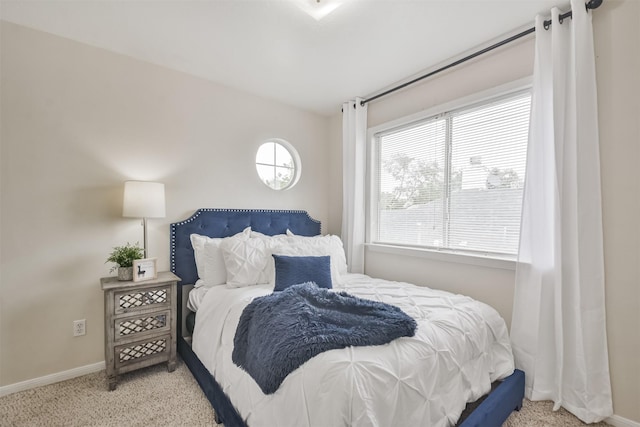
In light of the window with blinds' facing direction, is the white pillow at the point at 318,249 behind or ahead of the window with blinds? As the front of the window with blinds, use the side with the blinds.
ahead

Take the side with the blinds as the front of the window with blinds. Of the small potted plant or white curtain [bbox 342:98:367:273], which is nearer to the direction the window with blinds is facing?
the small potted plant

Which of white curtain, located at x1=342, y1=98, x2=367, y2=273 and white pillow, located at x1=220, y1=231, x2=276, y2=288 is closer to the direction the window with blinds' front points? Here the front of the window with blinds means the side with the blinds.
the white pillow

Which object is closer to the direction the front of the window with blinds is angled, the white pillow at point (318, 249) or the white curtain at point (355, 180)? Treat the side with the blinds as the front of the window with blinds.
the white pillow

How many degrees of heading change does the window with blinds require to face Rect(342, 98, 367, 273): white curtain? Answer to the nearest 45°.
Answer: approximately 45° to its right

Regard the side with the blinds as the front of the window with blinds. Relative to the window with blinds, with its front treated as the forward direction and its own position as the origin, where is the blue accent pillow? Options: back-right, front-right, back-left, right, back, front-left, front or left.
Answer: front

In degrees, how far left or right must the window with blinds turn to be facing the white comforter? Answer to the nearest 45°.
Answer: approximately 45° to its left

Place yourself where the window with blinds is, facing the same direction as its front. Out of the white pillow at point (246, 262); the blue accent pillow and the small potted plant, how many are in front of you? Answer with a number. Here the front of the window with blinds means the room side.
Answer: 3

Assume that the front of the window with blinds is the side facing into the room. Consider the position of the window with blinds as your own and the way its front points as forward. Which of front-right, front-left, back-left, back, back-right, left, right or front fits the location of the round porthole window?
front-right

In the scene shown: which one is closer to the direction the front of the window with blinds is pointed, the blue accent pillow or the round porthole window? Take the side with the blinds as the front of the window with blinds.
the blue accent pillow

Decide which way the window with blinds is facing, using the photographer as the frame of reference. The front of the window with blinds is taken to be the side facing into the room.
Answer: facing the viewer and to the left of the viewer

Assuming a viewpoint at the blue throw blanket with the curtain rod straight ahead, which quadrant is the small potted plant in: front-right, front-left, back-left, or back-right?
back-left

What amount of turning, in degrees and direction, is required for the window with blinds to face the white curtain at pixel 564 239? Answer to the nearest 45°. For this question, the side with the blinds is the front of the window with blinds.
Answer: approximately 90° to its left

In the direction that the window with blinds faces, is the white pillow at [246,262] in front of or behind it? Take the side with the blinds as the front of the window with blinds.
in front
